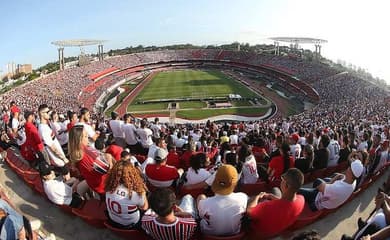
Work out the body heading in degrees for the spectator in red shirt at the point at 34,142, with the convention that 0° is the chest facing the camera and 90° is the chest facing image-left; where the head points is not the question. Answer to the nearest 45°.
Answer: approximately 270°

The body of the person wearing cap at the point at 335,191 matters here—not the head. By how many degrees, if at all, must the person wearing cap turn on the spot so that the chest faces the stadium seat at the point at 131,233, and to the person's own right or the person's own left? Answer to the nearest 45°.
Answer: approximately 90° to the person's own left

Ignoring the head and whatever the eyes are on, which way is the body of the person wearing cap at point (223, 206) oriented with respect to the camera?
away from the camera

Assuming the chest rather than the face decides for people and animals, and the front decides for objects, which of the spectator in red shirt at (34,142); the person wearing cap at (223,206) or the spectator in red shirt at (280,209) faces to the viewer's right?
the spectator in red shirt at (34,142)

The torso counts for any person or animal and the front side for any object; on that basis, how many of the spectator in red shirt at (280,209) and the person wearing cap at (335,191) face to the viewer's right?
0

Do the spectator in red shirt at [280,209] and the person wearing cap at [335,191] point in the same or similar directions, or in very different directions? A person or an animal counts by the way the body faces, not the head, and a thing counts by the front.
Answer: same or similar directions

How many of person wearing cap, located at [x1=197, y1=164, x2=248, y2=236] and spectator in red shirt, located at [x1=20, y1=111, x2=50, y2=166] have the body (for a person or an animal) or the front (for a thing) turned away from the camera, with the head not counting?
1

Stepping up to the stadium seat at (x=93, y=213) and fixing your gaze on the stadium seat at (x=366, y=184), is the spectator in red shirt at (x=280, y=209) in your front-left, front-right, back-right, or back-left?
front-right

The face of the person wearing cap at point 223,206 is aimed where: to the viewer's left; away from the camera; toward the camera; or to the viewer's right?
away from the camera

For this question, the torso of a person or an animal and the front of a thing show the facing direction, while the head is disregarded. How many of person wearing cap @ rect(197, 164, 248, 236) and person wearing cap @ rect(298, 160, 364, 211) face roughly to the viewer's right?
0

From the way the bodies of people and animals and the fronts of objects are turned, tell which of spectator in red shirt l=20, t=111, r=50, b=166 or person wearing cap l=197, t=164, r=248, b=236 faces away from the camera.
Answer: the person wearing cap

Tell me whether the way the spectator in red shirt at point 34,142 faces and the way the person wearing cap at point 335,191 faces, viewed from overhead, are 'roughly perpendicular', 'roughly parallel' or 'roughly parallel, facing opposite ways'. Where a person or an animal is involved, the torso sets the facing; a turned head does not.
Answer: roughly perpendicular

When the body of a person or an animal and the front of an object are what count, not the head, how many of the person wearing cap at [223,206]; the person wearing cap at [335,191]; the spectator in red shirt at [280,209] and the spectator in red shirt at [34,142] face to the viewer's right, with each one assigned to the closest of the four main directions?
1

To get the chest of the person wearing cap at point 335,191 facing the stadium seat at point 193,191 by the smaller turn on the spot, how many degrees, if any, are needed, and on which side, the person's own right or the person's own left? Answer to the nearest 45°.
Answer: approximately 45° to the person's own left
